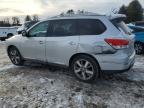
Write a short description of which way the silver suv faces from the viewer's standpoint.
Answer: facing away from the viewer and to the left of the viewer
